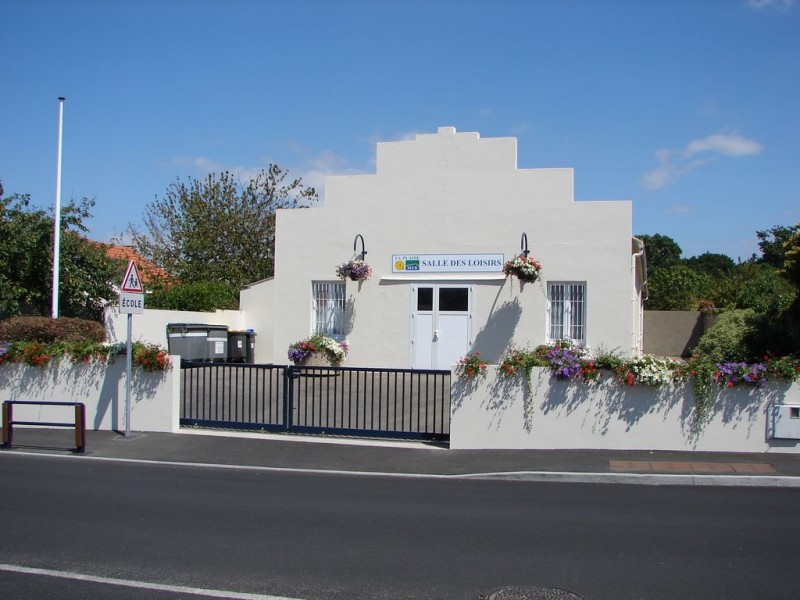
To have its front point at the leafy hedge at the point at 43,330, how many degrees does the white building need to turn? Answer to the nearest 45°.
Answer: approximately 90° to its right

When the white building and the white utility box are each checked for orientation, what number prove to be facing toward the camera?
2

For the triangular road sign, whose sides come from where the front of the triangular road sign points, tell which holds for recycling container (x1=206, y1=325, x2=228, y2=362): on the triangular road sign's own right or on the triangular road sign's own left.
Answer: on the triangular road sign's own left

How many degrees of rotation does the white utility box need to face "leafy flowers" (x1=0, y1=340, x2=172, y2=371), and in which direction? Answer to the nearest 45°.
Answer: approximately 90° to its right

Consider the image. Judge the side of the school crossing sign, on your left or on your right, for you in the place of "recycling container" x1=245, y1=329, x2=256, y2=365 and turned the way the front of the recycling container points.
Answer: on your right
